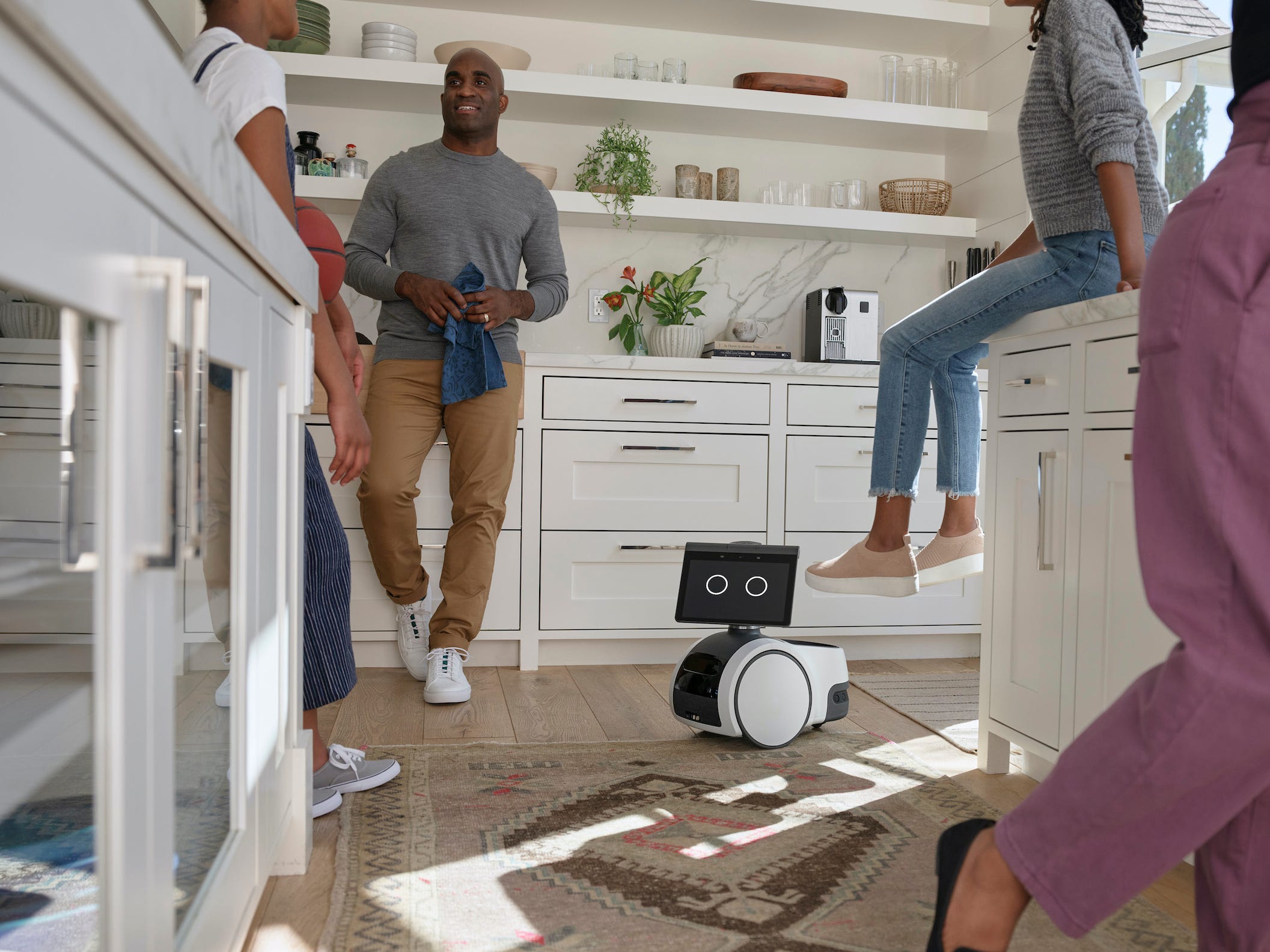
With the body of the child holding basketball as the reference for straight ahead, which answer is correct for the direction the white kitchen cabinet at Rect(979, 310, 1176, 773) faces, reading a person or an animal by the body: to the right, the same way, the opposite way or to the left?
the opposite way

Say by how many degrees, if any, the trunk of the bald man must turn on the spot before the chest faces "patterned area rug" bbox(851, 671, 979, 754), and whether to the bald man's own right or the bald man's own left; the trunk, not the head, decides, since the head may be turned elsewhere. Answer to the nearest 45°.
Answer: approximately 90° to the bald man's own left

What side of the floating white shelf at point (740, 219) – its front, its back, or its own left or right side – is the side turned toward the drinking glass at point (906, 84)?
left

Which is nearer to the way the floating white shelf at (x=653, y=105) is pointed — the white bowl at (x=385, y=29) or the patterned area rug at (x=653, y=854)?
the patterned area rug

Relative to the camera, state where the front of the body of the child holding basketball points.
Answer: to the viewer's right

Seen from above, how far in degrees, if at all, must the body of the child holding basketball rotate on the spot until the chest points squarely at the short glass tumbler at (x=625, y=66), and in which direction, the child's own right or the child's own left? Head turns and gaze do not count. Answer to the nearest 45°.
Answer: approximately 45° to the child's own left

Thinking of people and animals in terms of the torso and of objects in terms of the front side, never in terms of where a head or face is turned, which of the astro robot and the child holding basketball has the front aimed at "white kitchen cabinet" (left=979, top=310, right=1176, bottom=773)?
the child holding basketball

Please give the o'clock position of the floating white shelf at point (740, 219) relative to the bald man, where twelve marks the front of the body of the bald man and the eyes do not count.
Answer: The floating white shelf is roughly at 8 o'clock from the bald man.

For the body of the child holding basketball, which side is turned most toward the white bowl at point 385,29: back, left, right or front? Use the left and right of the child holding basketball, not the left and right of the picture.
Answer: left
